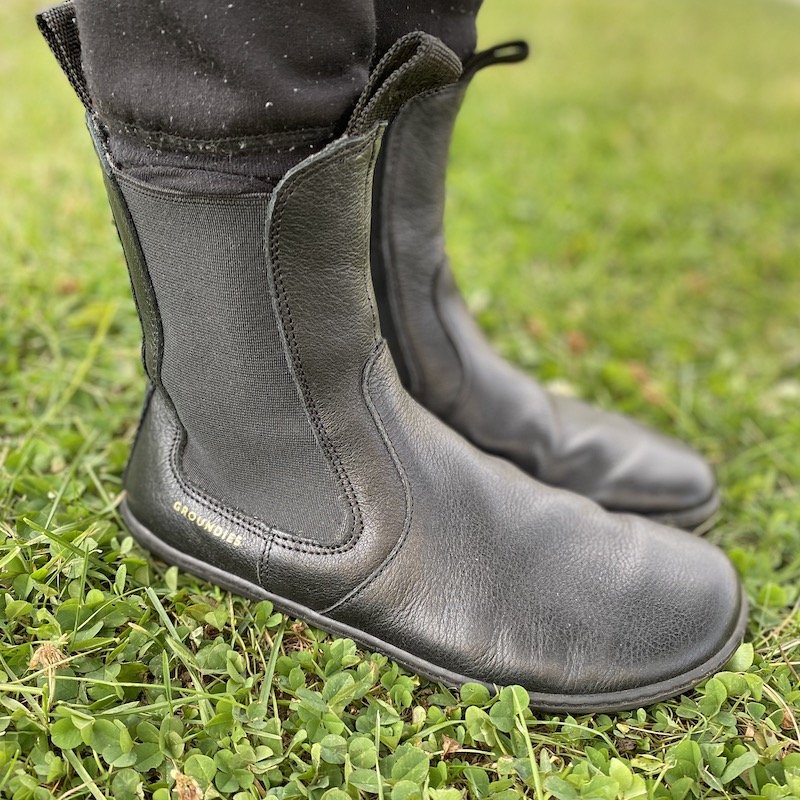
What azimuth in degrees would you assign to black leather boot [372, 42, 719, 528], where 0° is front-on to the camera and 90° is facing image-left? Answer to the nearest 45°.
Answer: approximately 270°
